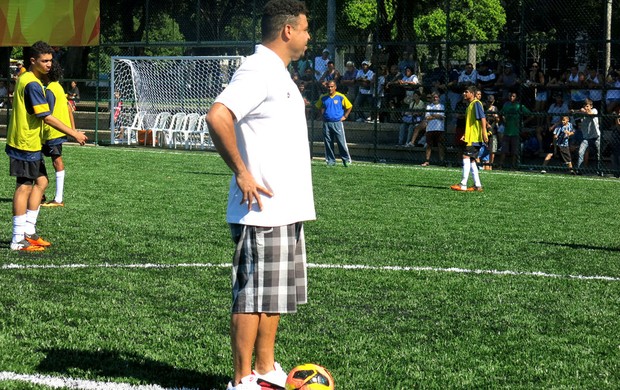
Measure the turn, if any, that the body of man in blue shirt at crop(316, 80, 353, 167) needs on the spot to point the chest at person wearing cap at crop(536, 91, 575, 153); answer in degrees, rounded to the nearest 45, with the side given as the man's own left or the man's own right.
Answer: approximately 90° to the man's own left

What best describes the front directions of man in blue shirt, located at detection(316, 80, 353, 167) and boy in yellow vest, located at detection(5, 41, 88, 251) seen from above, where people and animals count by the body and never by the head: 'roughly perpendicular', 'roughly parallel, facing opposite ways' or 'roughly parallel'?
roughly perpendicular

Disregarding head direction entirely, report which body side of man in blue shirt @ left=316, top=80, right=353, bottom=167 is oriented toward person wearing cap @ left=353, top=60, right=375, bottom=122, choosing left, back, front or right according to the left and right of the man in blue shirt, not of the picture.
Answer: back

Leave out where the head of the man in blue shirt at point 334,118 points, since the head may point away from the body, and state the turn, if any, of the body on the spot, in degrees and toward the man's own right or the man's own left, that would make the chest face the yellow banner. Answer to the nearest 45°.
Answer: approximately 135° to the man's own right

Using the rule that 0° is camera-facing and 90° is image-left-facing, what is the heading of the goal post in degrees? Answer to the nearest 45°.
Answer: approximately 0°

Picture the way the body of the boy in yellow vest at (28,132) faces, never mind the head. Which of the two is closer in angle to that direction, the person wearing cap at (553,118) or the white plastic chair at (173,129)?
the person wearing cap

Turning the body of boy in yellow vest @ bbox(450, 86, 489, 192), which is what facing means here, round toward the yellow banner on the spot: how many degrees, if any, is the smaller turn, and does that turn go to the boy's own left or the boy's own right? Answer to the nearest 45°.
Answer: approximately 45° to the boy's own right

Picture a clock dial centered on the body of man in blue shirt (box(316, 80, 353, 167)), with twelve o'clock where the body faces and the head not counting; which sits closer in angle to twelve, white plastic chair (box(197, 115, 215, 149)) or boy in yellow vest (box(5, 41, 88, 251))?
the boy in yellow vest

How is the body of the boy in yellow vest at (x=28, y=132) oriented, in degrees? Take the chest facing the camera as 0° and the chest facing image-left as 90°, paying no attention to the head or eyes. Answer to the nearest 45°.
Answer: approximately 270°

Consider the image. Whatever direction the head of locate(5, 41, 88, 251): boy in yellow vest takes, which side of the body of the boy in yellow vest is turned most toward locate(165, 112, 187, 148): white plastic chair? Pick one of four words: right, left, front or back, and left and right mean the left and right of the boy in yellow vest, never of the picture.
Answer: left
